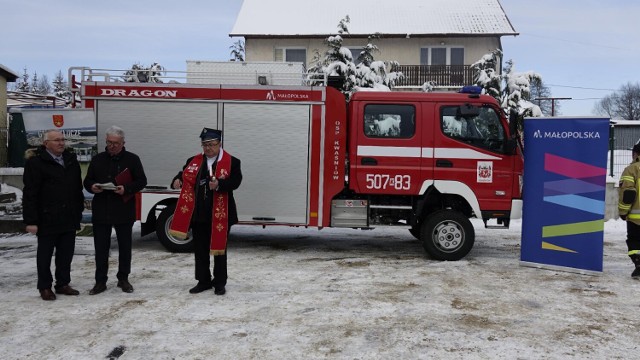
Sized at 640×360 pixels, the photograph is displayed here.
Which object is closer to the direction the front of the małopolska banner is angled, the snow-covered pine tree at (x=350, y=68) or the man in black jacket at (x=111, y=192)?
the man in black jacket

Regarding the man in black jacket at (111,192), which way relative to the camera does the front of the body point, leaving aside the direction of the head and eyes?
toward the camera

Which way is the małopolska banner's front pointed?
toward the camera

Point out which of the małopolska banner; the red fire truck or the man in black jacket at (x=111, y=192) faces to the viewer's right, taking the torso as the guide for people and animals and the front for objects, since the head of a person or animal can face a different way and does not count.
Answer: the red fire truck

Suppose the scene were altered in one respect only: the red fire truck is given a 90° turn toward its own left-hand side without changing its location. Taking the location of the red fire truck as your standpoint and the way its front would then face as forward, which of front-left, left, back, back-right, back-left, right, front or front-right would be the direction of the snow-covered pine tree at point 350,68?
front

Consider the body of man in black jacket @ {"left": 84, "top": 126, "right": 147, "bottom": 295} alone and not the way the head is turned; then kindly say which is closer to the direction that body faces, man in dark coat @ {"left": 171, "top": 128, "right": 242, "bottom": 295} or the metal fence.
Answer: the man in dark coat

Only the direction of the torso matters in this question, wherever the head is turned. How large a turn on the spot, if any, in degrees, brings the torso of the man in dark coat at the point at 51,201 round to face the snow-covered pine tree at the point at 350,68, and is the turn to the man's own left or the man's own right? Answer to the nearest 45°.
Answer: approximately 90° to the man's own left

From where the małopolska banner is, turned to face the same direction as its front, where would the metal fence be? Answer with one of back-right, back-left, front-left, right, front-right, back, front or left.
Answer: back

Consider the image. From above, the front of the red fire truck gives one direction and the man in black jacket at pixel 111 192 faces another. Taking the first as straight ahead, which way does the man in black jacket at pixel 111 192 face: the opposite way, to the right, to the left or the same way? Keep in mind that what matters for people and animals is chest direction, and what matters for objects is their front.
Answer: to the right

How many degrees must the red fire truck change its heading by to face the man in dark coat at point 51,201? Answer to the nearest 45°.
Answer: approximately 135° to its right

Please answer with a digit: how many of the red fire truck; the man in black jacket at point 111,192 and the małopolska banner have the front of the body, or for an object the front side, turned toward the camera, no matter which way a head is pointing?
2

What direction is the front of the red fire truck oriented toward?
to the viewer's right

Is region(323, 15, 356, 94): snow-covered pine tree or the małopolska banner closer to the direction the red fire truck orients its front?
the małopolska banner
